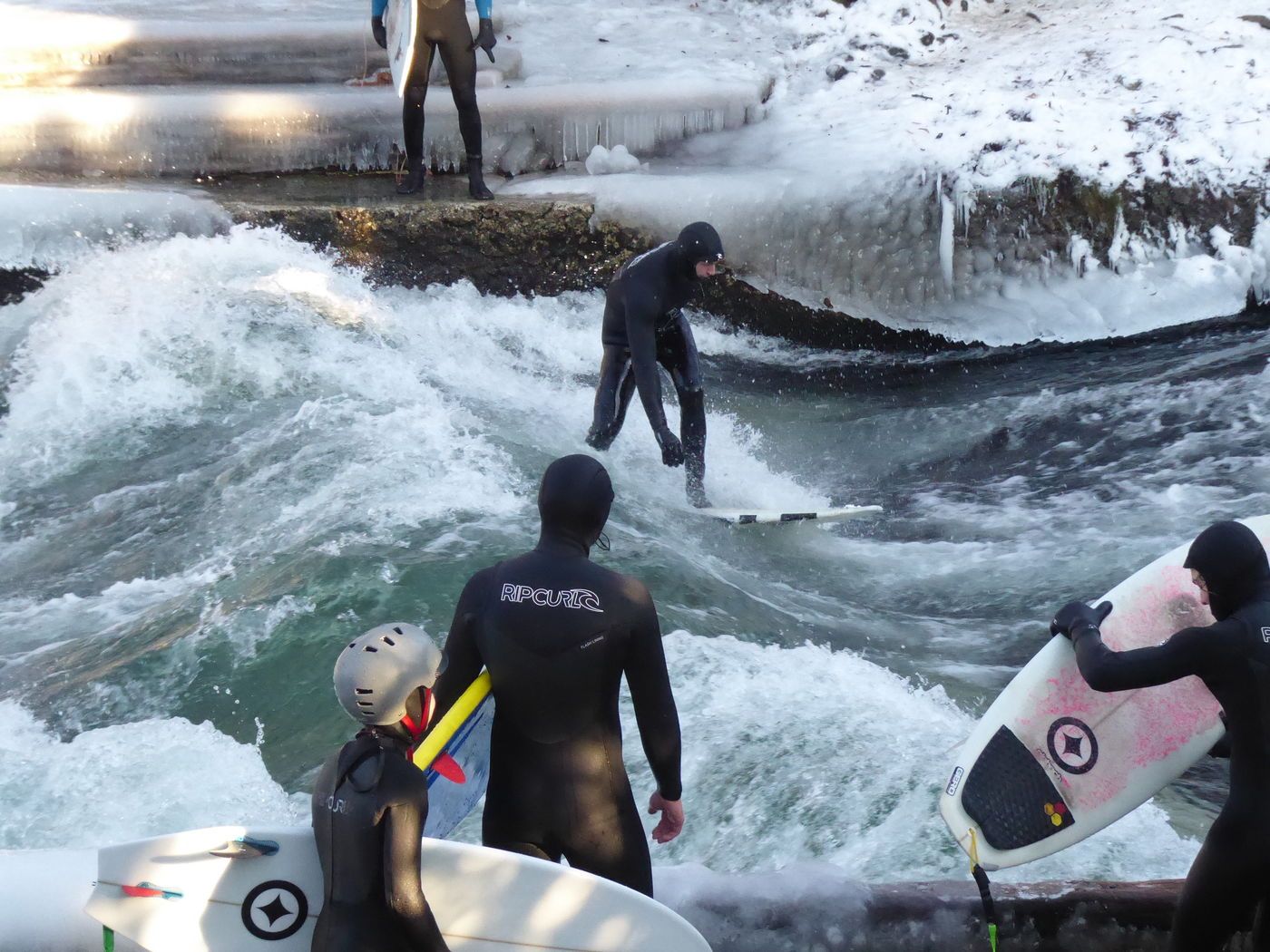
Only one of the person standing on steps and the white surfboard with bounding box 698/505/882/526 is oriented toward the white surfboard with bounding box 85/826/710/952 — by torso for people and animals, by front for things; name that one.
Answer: the person standing on steps

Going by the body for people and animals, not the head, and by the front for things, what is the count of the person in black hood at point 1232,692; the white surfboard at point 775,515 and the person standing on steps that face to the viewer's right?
1

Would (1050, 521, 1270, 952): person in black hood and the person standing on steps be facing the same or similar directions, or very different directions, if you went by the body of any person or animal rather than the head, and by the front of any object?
very different directions

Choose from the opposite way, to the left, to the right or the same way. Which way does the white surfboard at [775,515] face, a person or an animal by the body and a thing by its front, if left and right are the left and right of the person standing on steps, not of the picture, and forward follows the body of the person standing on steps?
to the left

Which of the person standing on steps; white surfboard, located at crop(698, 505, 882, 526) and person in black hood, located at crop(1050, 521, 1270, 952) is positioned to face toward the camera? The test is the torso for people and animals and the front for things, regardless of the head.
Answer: the person standing on steps

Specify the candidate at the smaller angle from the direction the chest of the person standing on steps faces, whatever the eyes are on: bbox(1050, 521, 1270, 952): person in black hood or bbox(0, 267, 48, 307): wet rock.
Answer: the person in black hood

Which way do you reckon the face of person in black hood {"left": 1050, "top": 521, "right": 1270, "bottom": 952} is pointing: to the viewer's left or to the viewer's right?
to the viewer's left

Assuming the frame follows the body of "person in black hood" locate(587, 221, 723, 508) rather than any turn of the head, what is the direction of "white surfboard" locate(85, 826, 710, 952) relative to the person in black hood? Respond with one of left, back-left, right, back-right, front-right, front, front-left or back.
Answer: front-right

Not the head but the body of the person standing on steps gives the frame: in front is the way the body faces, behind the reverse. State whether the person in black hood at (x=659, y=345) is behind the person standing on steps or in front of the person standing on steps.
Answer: in front

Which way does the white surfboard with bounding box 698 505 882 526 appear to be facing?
to the viewer's right

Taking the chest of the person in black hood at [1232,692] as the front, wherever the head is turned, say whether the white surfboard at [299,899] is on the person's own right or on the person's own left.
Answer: on the person's own left

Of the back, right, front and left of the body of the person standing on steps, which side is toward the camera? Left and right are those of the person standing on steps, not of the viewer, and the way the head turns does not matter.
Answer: front

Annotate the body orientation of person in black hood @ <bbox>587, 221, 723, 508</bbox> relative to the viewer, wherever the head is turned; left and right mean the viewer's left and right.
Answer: facing the viewer and to the right of the viewer

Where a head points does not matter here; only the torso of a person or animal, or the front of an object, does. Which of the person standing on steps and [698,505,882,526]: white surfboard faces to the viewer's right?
the white surfboard

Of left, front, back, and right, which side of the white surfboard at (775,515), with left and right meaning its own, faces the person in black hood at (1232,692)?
right

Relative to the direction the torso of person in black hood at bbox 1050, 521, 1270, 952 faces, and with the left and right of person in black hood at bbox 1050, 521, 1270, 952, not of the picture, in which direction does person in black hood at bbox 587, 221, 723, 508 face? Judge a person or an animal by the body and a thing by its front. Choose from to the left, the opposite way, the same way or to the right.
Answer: the opposite way
